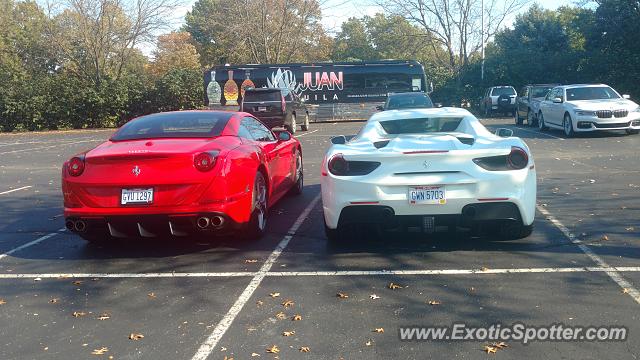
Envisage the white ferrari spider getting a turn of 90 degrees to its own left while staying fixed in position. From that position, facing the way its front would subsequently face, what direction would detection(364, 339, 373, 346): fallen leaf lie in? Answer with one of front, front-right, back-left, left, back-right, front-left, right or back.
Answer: left

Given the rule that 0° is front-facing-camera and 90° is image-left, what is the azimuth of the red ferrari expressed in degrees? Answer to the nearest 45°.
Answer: approximately 225°

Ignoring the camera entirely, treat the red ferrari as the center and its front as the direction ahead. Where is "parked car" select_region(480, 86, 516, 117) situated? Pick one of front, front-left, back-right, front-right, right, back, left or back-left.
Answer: front

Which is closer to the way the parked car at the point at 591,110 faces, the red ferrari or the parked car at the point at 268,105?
the red ferrari

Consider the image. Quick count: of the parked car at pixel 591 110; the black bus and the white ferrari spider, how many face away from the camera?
1

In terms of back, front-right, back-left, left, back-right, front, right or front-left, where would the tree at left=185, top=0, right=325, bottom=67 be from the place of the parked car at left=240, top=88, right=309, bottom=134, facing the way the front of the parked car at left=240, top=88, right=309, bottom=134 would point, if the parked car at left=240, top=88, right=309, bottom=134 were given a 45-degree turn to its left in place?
front

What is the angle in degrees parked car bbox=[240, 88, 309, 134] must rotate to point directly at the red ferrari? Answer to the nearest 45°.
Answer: approximately 135° to its right

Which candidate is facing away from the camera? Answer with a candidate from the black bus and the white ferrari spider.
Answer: the white ferrari spider

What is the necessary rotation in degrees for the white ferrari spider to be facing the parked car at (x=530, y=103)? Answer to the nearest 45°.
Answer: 0° — it already faces it

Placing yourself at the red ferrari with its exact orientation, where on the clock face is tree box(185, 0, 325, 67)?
The tree is roughly at 11 o'clock from the red ferrari.

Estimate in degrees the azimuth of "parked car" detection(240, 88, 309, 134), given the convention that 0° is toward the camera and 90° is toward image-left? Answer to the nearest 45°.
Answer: approximately 225°
